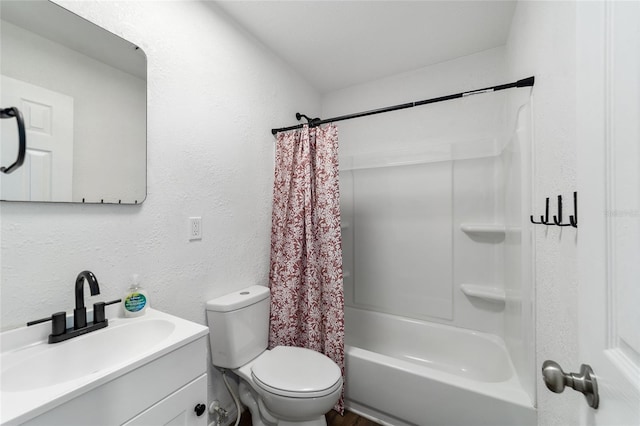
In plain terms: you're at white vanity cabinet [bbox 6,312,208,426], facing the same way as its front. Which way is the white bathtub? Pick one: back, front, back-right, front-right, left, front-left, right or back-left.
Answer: front-left

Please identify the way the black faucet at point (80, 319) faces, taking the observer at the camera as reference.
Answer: facing the viewer and to the right of the viewer

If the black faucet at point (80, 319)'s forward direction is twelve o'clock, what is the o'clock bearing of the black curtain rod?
The black curtain rod is roughly at 11 o'clock from the black faucet.

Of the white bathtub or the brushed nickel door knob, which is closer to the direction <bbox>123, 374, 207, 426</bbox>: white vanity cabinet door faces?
the brushed nickel door knob

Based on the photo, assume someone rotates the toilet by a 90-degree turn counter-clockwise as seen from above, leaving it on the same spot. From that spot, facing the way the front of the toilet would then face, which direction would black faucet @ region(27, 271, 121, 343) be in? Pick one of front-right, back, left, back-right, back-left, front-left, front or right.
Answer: back

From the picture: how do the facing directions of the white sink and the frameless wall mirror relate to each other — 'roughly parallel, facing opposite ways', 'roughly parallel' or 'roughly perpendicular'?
roughly parallel

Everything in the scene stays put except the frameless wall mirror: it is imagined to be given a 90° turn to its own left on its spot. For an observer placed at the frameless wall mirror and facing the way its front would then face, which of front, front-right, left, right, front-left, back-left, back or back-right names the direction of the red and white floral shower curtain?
front-right

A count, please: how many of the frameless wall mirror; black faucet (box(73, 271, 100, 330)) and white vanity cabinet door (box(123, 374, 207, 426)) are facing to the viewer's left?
0

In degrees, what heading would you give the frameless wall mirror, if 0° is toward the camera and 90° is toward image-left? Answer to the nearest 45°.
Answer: approximately 315°
